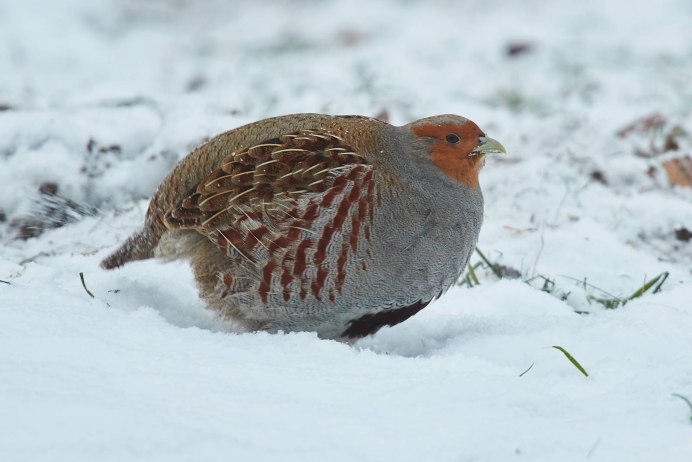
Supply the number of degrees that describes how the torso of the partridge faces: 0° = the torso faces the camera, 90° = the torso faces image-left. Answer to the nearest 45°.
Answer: approximately 270°

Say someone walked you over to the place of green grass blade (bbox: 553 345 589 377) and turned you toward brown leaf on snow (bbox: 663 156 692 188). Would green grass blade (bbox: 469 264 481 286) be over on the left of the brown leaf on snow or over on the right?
left

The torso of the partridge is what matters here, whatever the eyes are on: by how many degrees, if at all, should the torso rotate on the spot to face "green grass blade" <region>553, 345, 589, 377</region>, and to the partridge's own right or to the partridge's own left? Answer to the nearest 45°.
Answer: approximately 45° to the partridge's own right
